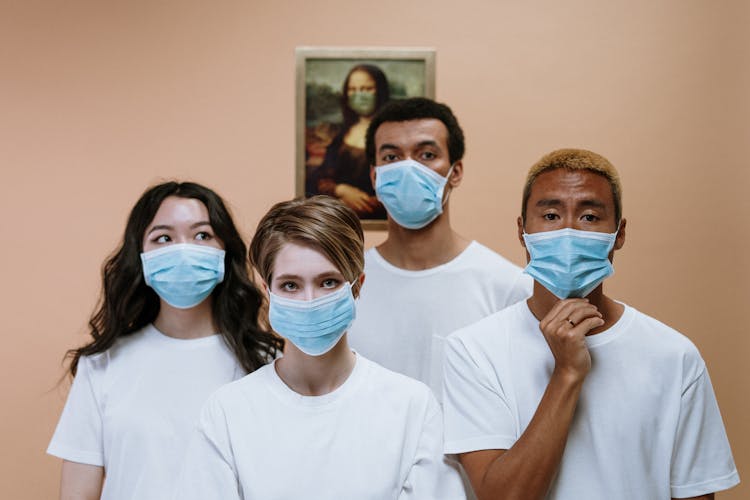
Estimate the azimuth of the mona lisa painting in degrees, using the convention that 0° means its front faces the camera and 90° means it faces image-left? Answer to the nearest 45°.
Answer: approximately 0°

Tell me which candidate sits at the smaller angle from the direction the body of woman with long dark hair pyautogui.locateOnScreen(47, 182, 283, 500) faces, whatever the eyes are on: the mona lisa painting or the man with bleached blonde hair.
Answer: the man with bleached blonde hair

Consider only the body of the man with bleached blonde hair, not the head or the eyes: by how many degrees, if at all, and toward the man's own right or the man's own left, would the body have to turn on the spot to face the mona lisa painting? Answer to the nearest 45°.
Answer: approximately 135° to the man's own right

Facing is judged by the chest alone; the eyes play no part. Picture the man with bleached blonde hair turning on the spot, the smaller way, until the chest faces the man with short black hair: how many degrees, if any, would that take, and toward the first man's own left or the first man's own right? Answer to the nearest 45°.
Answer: approximately 135° to the first man's own right

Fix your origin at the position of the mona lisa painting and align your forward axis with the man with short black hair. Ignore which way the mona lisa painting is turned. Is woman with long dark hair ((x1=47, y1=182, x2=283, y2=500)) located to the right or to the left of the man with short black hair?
right

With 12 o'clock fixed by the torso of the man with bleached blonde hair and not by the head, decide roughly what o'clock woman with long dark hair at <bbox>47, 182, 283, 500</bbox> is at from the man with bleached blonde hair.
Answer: The woman with long dark hair is roughly at 3 o'clock from the man with bleached blonde hair.

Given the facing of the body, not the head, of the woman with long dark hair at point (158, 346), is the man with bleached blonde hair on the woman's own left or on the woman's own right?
on the woman's own left

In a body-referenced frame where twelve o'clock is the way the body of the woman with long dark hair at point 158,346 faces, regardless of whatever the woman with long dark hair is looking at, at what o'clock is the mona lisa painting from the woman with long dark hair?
The mona lisa painting is roughly at 7 o'clock from the woman with long dark hair.
